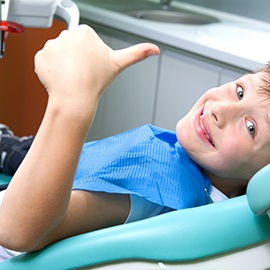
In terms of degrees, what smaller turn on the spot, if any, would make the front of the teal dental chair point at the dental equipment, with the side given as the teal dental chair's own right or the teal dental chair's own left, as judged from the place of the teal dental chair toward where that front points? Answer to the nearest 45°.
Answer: approximately 45° to the teal dental chair's own right

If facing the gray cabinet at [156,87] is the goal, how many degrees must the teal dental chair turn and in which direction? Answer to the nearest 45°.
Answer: approximately 90° to its right

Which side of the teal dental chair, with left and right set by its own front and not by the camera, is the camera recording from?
left

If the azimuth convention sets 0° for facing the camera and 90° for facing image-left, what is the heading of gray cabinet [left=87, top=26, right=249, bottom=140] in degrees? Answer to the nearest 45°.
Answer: approximately 45°

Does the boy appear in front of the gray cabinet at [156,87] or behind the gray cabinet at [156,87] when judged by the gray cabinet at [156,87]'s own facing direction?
in front

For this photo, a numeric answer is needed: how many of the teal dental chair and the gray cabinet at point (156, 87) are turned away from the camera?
0
